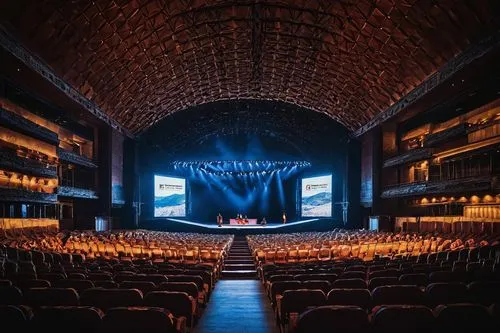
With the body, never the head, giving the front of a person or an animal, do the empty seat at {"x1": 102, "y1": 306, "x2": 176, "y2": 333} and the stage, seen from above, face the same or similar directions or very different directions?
very different directions

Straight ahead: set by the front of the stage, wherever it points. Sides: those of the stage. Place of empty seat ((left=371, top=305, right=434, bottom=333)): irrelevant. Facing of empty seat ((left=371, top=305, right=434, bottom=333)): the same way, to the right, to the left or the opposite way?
the opposite way

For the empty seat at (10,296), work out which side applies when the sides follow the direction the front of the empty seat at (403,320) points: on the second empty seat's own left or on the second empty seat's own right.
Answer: on the second empty seat's own left

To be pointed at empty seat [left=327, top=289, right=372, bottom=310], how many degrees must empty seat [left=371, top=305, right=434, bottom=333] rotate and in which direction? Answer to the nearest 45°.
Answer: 0° — it already faces it

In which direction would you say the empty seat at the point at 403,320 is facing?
away from the camera

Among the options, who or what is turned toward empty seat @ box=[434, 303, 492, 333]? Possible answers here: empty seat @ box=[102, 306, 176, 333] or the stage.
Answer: the stage

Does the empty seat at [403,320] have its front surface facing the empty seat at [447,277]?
yes

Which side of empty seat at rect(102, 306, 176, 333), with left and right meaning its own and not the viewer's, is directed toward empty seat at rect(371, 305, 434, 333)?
right

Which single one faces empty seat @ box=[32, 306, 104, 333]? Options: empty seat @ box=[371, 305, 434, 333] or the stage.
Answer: the stage

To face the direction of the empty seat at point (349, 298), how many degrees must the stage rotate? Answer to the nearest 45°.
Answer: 0° — it already faces it

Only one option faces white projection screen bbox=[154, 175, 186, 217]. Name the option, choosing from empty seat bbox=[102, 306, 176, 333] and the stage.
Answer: the empty seat

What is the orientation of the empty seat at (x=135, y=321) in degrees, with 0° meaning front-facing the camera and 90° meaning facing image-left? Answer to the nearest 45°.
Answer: approximately 180°
